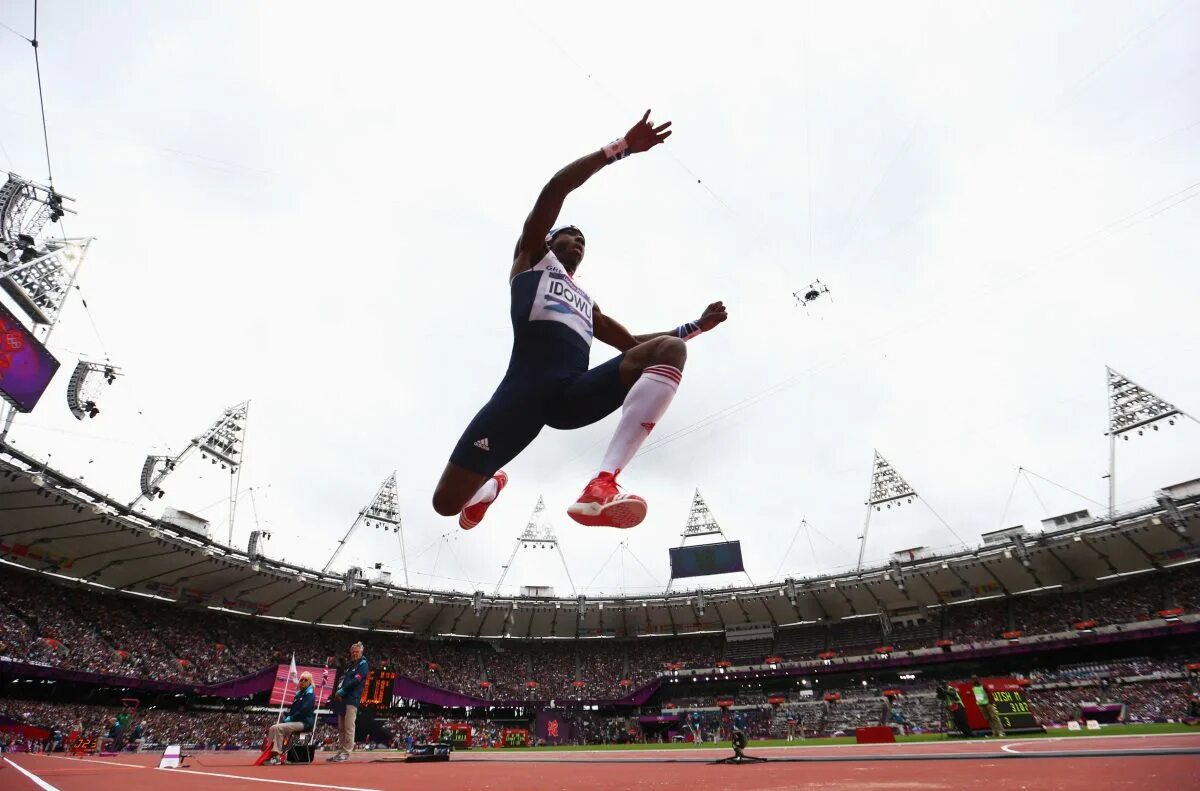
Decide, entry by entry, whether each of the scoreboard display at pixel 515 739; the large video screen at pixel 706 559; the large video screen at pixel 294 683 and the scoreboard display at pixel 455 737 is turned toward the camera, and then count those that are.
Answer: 4

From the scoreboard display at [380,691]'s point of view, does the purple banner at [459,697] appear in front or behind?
behind

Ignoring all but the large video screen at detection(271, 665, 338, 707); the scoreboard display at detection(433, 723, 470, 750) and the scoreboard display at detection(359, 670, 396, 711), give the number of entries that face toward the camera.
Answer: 3

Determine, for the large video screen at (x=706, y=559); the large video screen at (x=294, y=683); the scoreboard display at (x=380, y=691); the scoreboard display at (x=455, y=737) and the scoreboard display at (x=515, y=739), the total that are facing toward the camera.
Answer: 5

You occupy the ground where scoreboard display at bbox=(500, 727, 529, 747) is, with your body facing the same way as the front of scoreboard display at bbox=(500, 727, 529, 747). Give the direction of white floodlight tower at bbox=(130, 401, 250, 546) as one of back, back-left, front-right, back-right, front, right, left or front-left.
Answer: front-right

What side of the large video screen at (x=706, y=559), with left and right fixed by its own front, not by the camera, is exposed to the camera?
front

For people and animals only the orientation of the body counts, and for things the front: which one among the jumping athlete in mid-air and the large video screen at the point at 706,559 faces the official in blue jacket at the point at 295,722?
the large video screen

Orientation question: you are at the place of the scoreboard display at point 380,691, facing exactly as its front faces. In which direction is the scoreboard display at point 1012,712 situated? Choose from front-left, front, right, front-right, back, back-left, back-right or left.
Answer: front-left

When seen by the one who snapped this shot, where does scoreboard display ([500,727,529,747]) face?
facing the viewer

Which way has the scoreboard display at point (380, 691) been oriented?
toward the camera

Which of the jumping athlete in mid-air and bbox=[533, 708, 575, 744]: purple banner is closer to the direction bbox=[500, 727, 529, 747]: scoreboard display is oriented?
the jumping athlete in mid-air

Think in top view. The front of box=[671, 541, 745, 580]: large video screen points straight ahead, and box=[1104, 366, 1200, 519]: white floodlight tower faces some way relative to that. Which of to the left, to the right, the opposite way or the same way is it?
to the right

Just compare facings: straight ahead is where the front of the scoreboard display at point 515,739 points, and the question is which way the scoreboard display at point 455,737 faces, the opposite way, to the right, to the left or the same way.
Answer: the same way

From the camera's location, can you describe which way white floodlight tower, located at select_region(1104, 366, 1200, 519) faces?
facing the viewer and to the left of the viewer

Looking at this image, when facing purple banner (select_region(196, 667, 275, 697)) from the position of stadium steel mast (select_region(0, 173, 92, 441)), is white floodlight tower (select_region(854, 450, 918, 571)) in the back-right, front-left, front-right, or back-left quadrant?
front-right

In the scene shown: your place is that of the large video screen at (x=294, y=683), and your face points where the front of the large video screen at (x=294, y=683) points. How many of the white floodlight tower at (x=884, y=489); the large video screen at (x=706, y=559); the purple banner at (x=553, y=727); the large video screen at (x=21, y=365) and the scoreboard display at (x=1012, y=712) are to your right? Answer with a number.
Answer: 1

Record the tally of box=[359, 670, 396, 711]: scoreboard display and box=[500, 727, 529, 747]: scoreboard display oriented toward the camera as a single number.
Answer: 2
